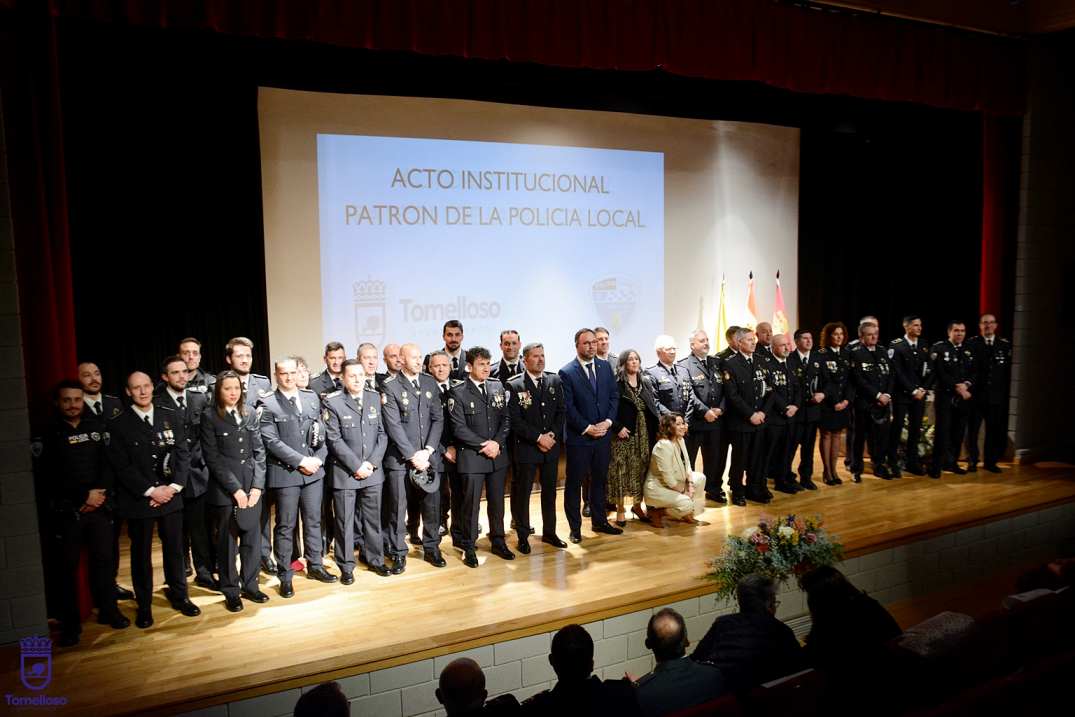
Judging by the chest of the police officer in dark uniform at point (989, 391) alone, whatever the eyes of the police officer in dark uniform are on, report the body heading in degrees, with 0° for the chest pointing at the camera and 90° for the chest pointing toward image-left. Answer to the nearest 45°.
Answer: approximately 0°

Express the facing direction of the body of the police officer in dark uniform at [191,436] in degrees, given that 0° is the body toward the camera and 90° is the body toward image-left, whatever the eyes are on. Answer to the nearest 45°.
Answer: approximately 315°

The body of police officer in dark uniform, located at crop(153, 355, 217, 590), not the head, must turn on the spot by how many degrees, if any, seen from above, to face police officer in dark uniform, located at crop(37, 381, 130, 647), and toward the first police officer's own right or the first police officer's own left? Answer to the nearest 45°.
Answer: approximately 135° to the first police officer's own right

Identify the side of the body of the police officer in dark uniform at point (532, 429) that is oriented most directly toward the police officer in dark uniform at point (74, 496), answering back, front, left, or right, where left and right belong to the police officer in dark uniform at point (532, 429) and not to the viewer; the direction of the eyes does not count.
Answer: right

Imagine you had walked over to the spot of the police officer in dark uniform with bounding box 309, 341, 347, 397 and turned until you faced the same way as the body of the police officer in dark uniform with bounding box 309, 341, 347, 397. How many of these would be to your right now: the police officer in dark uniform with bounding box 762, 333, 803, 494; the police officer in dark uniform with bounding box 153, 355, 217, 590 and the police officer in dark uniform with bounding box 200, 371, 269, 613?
2

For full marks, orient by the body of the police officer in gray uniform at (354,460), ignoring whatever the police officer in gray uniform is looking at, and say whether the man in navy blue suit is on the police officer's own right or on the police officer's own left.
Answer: on the police officer's own left
